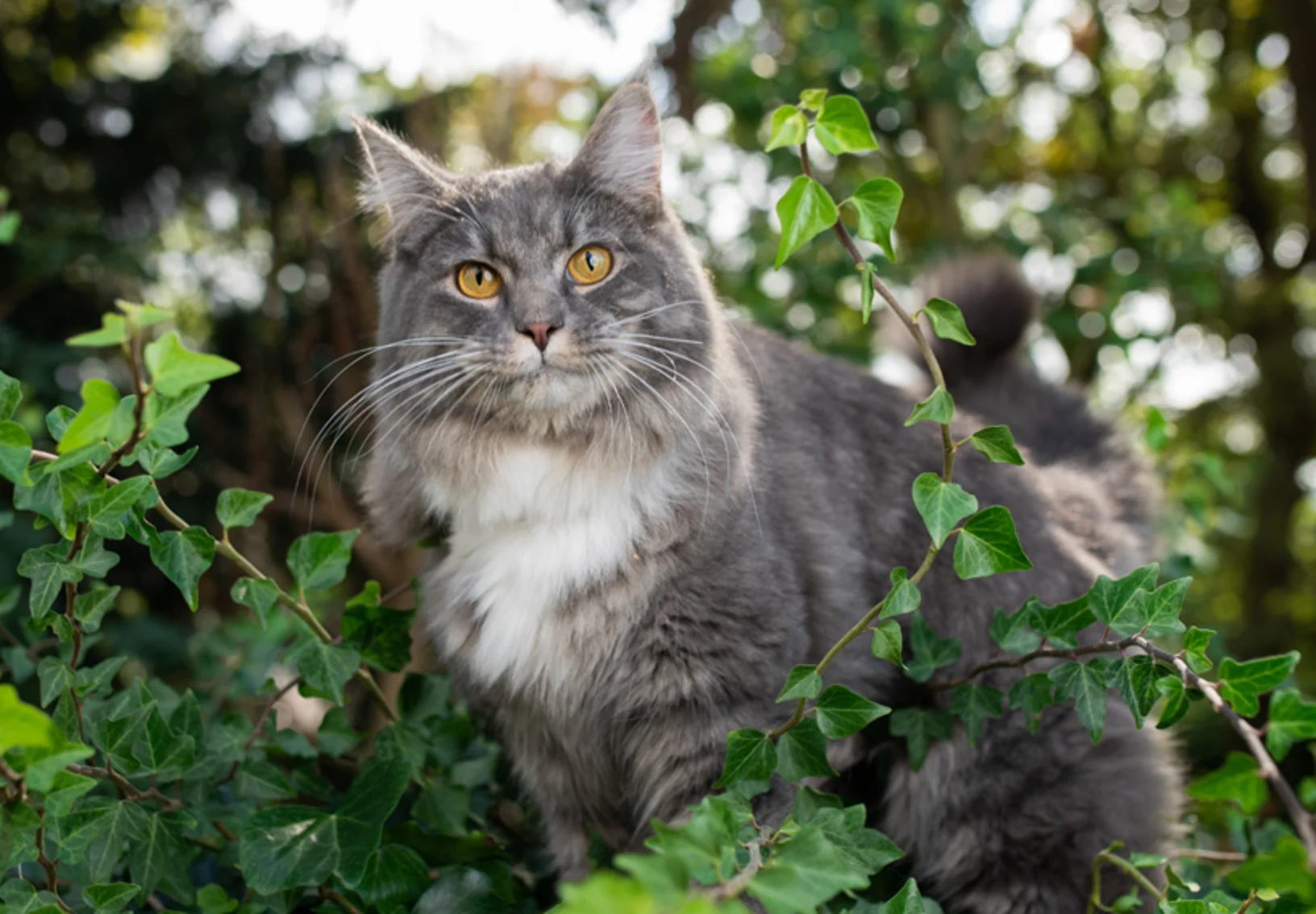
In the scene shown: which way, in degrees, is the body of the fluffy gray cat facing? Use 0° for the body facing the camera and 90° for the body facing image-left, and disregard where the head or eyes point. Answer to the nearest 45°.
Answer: approximately 45°
